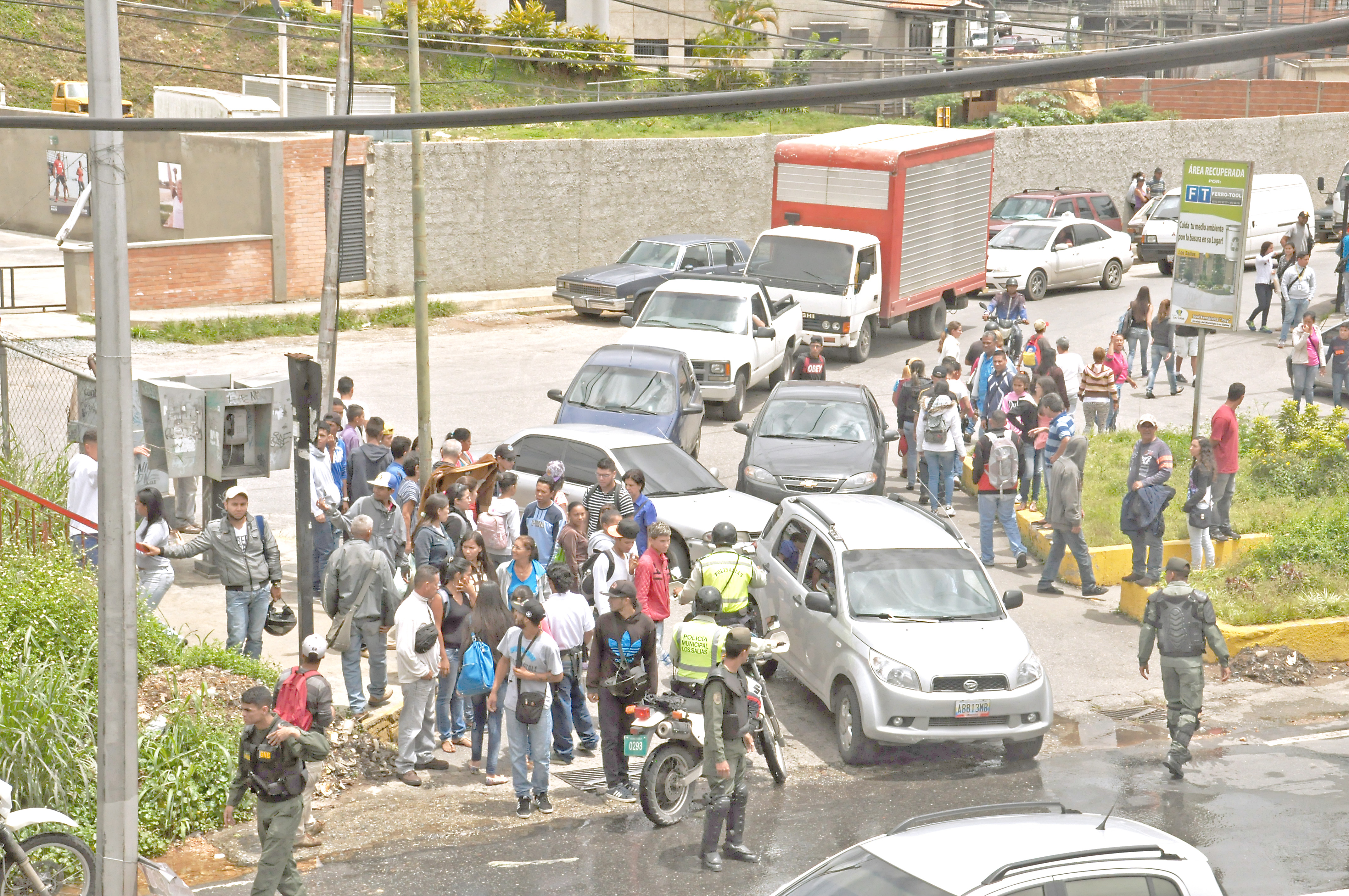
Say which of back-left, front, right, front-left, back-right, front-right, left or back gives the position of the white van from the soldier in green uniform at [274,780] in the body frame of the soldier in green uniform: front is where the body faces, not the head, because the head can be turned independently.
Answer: back

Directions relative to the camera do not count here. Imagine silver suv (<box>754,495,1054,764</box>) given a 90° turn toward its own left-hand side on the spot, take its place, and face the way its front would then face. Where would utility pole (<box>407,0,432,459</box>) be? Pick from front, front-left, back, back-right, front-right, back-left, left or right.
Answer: left

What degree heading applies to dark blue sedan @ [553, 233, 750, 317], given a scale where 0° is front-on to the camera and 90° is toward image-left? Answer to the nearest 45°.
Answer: approximately 45°

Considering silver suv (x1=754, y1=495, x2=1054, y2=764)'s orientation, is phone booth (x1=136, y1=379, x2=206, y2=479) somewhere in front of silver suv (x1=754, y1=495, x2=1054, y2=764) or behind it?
behind

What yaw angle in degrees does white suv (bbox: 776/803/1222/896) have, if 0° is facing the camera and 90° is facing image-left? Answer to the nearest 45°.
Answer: approximately 45°

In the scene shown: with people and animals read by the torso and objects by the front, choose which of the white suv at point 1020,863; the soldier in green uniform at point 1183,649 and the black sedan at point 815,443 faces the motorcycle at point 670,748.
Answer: the black sedan
